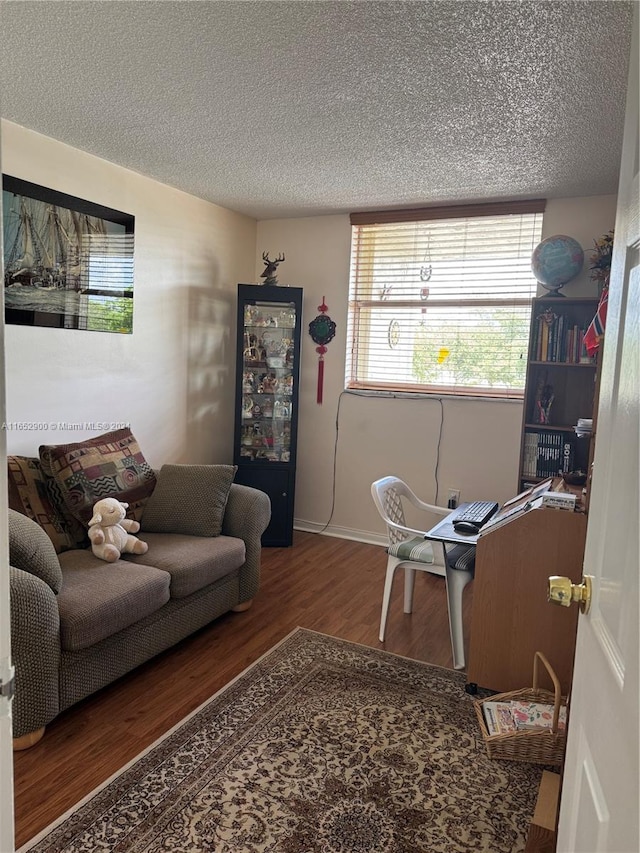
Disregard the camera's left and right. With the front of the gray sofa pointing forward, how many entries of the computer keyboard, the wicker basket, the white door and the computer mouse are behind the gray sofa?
0

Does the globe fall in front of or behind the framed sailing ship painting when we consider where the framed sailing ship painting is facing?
in front

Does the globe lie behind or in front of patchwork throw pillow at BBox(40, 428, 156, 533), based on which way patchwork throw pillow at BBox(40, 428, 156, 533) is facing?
in front

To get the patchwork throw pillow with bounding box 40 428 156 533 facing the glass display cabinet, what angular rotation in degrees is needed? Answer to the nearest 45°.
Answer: approximately 90° to its left

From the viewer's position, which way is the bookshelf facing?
facing the viewer

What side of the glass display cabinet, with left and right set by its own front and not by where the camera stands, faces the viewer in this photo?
front

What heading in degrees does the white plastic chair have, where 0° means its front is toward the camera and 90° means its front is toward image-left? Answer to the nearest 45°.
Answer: approximately 315°

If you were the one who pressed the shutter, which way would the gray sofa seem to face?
facing the viewer and to the right of the viewer

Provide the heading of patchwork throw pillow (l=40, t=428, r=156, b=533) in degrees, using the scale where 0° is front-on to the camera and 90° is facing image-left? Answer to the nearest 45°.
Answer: approximately 315°

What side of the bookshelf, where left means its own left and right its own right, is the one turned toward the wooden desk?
front

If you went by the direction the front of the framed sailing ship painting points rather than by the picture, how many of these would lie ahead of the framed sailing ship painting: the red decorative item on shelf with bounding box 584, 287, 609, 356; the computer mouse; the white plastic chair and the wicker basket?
4

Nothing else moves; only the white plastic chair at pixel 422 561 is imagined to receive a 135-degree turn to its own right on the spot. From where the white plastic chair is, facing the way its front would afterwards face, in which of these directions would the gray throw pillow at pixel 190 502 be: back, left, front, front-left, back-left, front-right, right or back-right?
front

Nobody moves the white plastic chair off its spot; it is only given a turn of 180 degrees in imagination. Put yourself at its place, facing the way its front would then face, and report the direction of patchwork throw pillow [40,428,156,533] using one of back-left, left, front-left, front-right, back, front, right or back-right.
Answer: front-left

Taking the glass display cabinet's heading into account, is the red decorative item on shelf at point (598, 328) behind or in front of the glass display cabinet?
in front

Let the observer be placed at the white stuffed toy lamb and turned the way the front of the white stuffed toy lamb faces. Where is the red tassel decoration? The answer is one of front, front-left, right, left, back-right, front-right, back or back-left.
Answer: left

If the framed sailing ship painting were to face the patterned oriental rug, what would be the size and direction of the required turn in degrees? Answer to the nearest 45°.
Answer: approximately 45° to its right

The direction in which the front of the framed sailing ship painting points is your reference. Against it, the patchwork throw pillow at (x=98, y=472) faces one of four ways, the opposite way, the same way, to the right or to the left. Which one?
the same way
